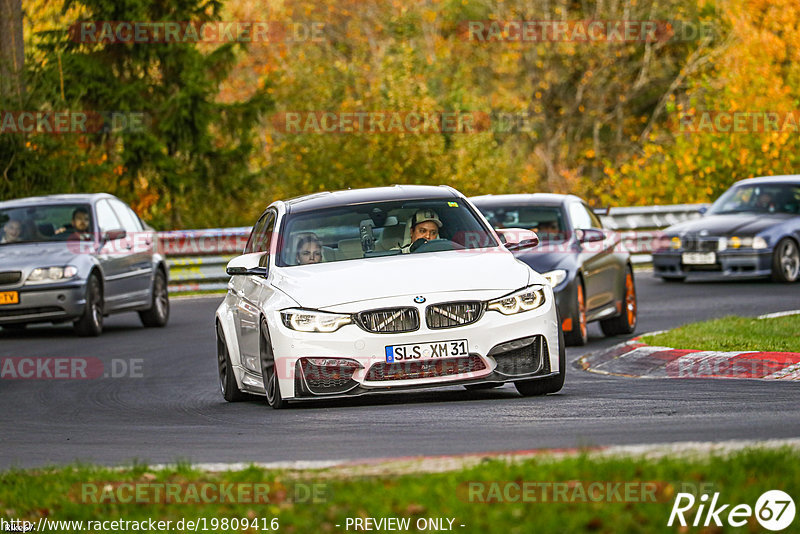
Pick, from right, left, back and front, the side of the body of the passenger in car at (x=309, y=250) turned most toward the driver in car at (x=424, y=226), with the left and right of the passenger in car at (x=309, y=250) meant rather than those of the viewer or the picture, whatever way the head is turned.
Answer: left

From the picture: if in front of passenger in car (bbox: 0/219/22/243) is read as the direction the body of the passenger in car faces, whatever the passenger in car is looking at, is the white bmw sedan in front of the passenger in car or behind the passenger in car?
in front

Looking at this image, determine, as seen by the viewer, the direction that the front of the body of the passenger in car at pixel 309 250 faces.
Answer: toward the camera

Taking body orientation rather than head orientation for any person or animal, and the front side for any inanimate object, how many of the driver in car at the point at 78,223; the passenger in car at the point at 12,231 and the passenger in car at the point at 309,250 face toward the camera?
3

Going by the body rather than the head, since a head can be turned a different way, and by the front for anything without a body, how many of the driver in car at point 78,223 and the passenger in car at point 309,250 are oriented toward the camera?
2

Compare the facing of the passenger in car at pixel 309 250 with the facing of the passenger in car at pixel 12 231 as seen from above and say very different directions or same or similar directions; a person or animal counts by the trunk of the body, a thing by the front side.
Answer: same or similar directions

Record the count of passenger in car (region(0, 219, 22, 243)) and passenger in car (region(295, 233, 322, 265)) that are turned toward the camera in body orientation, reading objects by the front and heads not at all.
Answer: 2

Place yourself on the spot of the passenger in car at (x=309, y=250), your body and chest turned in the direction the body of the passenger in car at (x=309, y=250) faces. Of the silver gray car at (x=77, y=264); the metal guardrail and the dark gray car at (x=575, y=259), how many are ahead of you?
0

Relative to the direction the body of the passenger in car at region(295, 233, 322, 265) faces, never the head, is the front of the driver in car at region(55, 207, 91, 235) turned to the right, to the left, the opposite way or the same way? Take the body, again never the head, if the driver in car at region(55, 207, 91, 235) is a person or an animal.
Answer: the same way

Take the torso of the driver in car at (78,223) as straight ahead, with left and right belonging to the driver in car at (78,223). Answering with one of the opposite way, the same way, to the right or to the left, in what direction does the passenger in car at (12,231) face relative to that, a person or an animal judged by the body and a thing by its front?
the same way

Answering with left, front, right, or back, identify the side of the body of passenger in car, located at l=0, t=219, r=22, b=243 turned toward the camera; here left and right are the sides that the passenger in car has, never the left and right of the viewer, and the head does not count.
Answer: front
